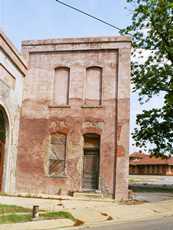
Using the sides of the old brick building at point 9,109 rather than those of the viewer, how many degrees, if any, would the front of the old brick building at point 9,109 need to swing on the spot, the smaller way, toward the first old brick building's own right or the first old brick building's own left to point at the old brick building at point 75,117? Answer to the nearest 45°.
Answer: approximately 90° to the first old brick building's own left

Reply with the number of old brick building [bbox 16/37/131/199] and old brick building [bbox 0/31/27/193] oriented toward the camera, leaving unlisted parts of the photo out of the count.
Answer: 2

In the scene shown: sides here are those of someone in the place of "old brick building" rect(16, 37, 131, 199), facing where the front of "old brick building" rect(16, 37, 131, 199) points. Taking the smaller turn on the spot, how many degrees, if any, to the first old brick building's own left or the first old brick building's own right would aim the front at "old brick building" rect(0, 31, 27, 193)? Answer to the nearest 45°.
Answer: approximately 90° to the first old brick building's own right

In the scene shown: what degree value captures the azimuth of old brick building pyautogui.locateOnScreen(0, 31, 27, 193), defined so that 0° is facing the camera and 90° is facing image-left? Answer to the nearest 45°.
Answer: approximately 0°
